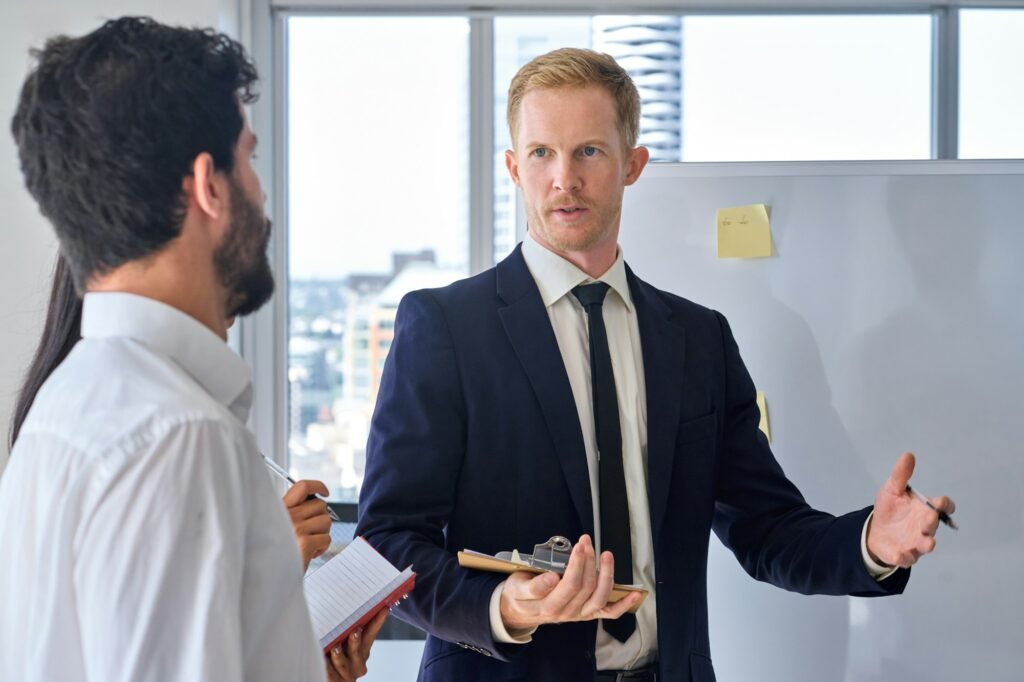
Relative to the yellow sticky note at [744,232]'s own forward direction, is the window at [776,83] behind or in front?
behind

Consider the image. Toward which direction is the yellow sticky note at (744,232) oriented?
toward the camera

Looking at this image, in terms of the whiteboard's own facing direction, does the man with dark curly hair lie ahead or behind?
ahead

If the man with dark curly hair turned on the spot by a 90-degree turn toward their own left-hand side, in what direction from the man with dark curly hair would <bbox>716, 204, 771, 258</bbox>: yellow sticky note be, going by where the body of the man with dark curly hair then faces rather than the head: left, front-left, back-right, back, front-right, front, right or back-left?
right

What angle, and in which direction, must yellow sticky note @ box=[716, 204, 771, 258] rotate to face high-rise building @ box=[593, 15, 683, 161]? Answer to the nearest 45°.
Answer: approximately 135° to its right

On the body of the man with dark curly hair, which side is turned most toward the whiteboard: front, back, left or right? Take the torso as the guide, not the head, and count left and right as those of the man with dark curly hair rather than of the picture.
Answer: front

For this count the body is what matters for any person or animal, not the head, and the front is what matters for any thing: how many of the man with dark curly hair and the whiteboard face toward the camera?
1

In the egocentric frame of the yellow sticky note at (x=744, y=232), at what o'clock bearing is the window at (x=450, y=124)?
The window is roughly at 4 o'clock from the yellow sticky note.

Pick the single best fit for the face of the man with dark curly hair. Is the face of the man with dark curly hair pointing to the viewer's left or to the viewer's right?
to the viewer's right

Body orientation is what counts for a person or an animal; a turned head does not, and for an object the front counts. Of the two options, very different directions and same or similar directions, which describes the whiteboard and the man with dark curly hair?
very different directions

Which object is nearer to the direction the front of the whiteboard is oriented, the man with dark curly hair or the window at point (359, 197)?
the man with dark curly hair

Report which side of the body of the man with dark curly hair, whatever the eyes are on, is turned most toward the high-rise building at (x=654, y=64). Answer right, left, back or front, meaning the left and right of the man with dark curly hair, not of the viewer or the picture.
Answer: front

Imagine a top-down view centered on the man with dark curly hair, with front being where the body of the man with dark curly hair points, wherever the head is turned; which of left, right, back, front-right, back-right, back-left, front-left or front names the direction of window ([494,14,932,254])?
front

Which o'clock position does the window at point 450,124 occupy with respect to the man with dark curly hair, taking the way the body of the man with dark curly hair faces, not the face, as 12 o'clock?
The window is roughly at 11 o'clock from the man with dark curly hair.

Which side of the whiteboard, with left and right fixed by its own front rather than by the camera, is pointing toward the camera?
front

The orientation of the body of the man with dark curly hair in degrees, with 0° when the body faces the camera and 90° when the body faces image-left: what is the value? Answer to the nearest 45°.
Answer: approximately 225°
